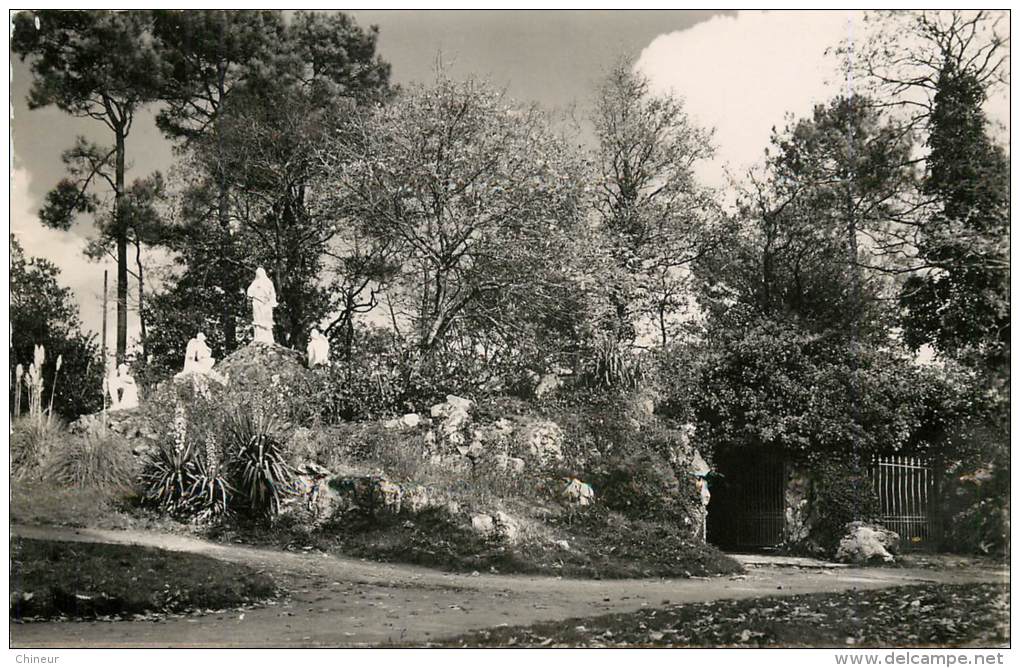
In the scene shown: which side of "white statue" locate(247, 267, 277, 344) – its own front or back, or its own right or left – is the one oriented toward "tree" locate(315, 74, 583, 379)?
left

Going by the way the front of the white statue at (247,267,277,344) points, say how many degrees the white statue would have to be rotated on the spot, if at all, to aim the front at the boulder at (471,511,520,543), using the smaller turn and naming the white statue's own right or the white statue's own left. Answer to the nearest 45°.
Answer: approximately 45° to the white statue's own left

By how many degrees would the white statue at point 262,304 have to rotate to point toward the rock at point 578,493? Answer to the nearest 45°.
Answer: approximately 45° to its left

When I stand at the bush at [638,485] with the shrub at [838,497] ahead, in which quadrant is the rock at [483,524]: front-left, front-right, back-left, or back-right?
back-right

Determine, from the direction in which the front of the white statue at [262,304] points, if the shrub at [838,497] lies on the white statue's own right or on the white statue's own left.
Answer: on the white statue's own left

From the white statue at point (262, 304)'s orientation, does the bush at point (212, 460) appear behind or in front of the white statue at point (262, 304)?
in front

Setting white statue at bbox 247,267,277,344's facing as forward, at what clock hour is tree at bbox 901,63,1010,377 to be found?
The tree is roughly at 10 o'clock from the white statue.

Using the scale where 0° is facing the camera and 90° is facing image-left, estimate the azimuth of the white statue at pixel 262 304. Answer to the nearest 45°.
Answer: approximately 0°

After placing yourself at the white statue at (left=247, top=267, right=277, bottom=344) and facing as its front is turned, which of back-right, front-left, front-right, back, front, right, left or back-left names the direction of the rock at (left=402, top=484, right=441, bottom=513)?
front-left
